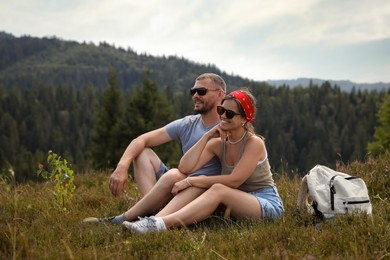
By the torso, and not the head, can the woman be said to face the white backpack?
no

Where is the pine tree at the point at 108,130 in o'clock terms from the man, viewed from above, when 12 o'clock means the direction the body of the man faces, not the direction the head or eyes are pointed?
The pine tree is roughly at 4 o'clock from the man.

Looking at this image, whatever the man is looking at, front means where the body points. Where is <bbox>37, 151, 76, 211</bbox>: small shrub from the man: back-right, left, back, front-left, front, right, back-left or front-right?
front-right

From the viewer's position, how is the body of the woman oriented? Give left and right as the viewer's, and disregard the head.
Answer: facing the viewer and to the left of the viewer

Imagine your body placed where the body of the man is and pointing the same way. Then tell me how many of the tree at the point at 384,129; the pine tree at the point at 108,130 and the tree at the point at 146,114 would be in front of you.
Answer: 0

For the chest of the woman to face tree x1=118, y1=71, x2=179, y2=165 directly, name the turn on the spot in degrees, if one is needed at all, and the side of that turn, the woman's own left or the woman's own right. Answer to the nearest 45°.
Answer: approximately 135° to the woman's own right

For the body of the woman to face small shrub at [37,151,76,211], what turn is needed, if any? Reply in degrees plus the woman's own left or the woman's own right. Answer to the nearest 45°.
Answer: approximately 45° to the woman's own right

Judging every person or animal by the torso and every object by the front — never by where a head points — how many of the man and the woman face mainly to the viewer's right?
0

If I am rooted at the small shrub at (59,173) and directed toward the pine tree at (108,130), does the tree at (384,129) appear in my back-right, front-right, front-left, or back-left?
front-right

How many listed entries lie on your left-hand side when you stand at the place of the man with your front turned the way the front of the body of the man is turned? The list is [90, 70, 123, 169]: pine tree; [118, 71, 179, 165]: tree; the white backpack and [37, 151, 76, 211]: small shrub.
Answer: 1

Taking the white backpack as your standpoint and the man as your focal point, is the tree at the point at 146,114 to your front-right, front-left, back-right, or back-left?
front-right

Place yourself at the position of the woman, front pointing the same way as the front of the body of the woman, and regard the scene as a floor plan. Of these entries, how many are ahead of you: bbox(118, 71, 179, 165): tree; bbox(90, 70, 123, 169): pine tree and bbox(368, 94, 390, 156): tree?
0

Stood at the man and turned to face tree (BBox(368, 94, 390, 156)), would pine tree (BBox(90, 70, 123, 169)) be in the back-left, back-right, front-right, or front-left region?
front-left

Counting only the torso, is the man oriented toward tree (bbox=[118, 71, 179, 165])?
no

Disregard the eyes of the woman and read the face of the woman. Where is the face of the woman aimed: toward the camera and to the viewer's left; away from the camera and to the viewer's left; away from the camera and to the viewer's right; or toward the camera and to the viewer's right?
toward the camera and to the viewer's left

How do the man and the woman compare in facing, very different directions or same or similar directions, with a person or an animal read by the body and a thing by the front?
same or similar directions

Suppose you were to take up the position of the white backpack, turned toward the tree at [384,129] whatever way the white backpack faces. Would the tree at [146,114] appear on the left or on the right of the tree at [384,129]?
left

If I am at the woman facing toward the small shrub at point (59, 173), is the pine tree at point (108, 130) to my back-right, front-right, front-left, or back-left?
front-right

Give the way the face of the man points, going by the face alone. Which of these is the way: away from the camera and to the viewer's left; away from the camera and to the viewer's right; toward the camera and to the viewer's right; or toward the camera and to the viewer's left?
toward the camera and to the viewer's left
